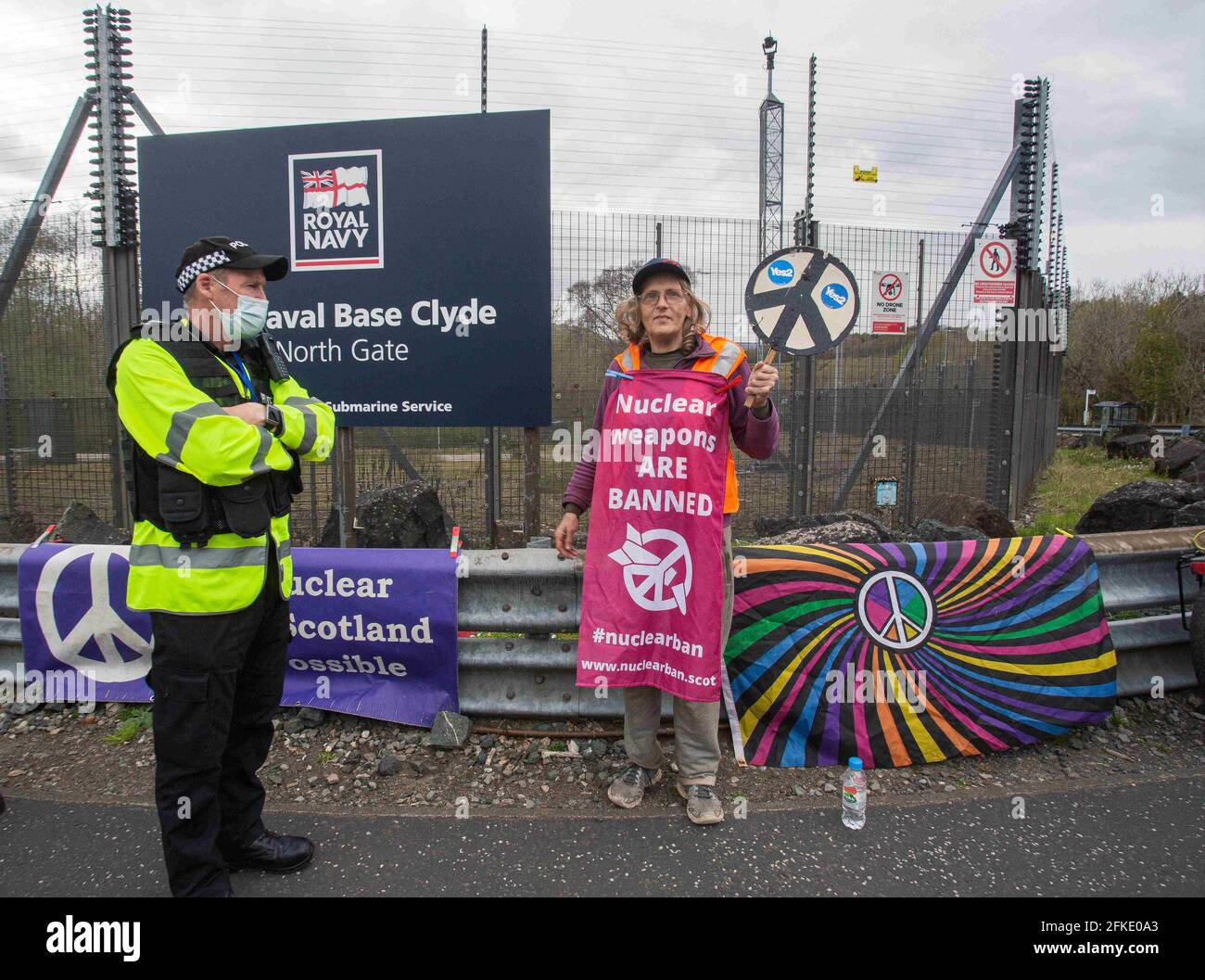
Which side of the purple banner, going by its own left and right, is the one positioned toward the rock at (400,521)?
back

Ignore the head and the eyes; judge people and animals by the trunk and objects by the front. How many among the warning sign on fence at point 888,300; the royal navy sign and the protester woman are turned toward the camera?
3

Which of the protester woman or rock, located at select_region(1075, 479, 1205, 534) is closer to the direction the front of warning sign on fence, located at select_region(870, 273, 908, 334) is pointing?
the protester woman

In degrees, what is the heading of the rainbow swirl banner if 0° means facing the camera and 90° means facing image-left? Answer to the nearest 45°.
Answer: approximately 0°

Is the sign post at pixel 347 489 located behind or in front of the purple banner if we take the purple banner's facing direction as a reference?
behind

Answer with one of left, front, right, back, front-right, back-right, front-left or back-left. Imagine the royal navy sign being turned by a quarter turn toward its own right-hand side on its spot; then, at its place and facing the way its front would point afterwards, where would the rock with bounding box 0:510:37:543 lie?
front-right

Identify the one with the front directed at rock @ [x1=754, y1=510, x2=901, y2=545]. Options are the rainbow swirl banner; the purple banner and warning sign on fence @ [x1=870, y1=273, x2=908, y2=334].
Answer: the warning sign on fence

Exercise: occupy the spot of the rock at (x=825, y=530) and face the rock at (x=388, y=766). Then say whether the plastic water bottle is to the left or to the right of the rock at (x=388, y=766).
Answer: left
